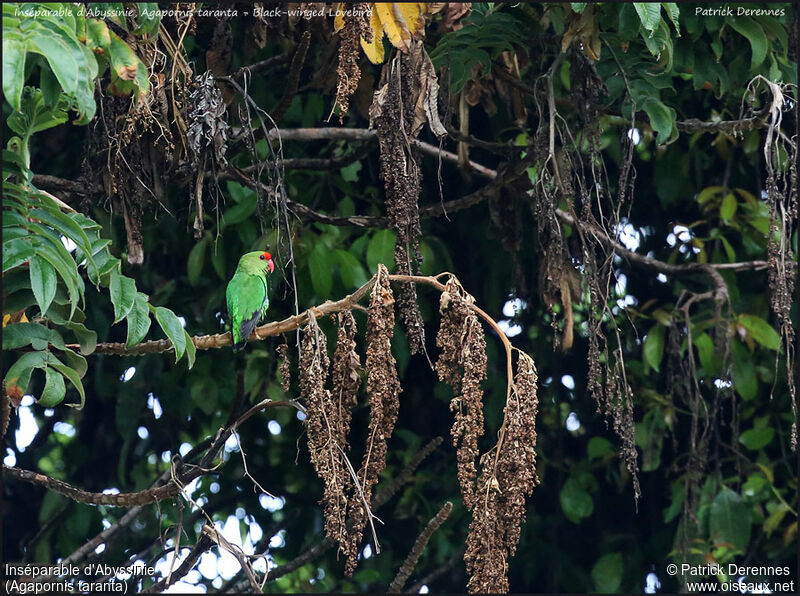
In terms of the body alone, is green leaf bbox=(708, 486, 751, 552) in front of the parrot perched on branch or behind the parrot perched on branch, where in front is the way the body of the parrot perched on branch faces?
in front

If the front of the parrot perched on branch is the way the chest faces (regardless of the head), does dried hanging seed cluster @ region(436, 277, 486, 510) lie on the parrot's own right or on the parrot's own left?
on the parrot's own right

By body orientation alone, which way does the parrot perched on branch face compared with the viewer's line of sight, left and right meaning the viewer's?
facing away from the viewer and to the right of the viewer
